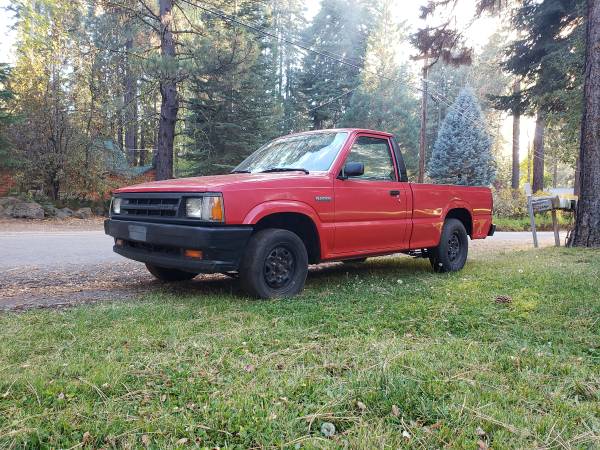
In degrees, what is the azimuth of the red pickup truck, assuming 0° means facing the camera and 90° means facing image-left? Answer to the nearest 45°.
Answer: approximately 45°

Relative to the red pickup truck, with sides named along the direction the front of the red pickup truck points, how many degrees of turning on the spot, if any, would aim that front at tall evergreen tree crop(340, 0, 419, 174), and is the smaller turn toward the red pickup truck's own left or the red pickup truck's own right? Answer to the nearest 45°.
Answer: approximately 135° to the red pickup truck's own right

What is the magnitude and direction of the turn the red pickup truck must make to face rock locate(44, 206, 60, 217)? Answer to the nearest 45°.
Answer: approximately 90° to its right

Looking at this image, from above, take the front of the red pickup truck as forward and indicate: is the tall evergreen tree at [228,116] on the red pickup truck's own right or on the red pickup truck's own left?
on the red pickup truck's own right

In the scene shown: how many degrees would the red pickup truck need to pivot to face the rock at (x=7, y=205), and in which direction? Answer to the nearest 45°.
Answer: approximately 90° to its right

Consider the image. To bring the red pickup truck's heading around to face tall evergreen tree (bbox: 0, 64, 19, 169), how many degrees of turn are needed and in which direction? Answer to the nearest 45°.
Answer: approximately 90° to its right

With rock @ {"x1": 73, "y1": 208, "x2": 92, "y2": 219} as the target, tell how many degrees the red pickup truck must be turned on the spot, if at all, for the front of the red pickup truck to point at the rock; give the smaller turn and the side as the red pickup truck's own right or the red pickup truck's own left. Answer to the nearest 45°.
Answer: approximately 90° to the red pickup truck's own right

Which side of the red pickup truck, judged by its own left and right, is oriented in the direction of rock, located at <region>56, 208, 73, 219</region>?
right

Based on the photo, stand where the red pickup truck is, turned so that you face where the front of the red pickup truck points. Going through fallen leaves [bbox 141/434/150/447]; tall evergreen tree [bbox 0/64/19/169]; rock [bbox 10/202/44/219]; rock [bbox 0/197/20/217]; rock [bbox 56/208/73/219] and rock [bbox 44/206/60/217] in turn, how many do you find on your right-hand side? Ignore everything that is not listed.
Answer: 5

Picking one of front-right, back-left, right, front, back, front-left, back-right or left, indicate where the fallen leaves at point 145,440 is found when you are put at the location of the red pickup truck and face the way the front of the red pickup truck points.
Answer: front-left

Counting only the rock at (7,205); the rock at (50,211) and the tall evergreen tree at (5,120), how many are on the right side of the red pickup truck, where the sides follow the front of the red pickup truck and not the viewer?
3

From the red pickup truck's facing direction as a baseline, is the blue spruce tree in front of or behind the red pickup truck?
behind
